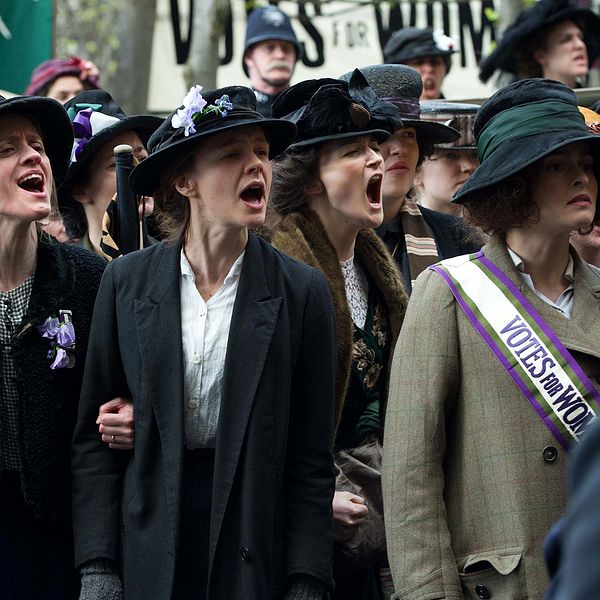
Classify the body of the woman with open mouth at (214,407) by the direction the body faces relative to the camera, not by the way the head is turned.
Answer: toward the camera

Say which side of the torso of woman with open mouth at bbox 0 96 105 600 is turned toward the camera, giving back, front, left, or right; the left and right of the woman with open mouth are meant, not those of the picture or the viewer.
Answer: front

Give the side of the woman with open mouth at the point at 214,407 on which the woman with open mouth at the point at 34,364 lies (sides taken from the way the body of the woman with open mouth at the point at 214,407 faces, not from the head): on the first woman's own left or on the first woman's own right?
on the first woman's own right

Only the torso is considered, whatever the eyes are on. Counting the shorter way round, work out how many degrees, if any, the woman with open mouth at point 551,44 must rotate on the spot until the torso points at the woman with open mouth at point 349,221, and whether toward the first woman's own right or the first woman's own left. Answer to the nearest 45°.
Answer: approximately 45° to the first woman's own right

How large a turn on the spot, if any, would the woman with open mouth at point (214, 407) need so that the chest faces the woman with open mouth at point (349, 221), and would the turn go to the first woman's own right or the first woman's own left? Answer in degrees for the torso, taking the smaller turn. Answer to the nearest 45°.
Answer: approximately 135° to the first woman's own left

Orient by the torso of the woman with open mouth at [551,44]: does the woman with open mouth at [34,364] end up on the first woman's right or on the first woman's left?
on the first woman's right

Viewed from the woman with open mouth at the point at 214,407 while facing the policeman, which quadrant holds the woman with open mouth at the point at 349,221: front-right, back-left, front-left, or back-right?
front-right

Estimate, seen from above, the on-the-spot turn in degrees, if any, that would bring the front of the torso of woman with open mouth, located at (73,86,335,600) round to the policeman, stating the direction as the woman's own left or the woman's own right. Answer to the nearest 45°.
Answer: approximately 180°

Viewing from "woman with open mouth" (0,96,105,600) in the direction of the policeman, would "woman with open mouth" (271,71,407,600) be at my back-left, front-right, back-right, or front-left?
front-right

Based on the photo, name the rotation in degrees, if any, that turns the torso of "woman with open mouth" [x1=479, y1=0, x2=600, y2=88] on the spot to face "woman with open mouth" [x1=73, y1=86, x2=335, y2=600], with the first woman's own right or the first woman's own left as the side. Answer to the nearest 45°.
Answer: approximately 45° to the first woman's own right

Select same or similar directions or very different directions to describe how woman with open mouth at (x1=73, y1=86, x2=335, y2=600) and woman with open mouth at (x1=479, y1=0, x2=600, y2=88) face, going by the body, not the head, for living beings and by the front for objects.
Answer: same or similar directions

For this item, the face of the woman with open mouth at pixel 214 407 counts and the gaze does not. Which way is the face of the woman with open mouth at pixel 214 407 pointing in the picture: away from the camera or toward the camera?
toward the camera

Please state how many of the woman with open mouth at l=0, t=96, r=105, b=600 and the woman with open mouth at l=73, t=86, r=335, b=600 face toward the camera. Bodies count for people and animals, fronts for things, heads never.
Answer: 2

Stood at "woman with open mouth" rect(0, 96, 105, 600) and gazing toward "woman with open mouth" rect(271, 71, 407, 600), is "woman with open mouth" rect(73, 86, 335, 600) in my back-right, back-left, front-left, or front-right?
front-right
